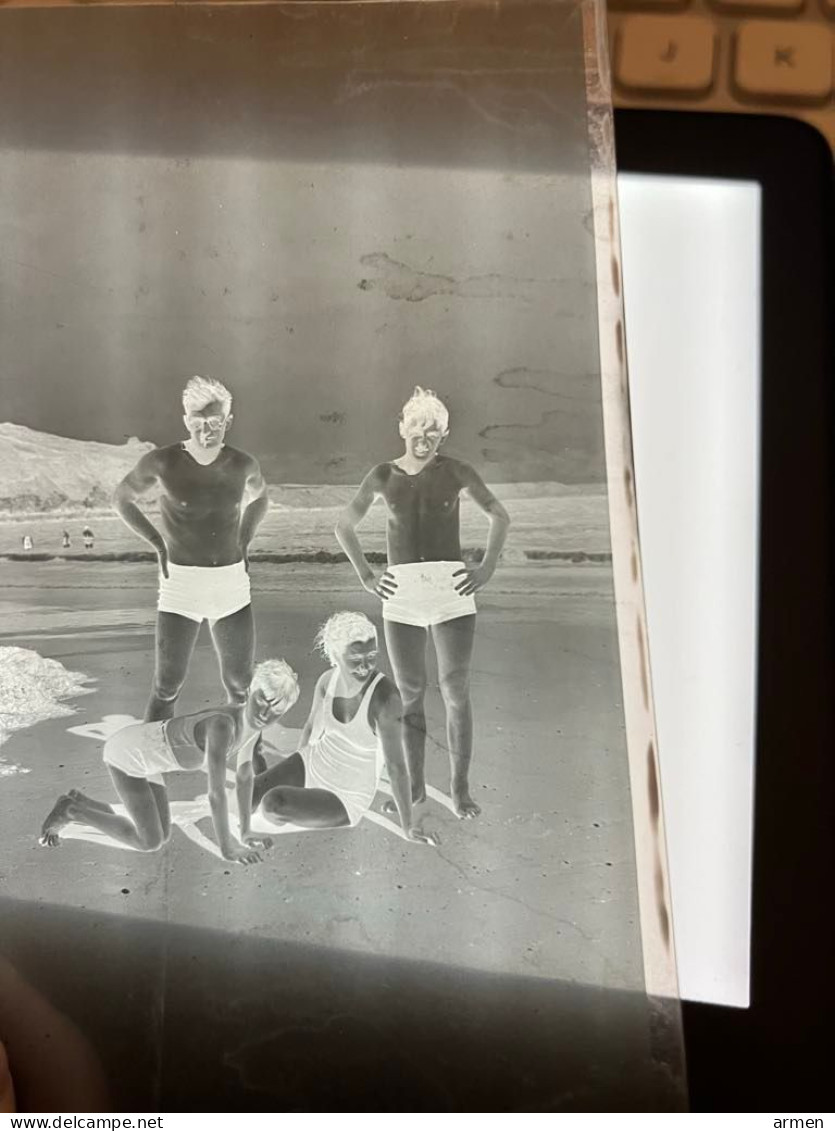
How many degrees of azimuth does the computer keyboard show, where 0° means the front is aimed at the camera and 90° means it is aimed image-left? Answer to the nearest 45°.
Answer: approximately 0°
